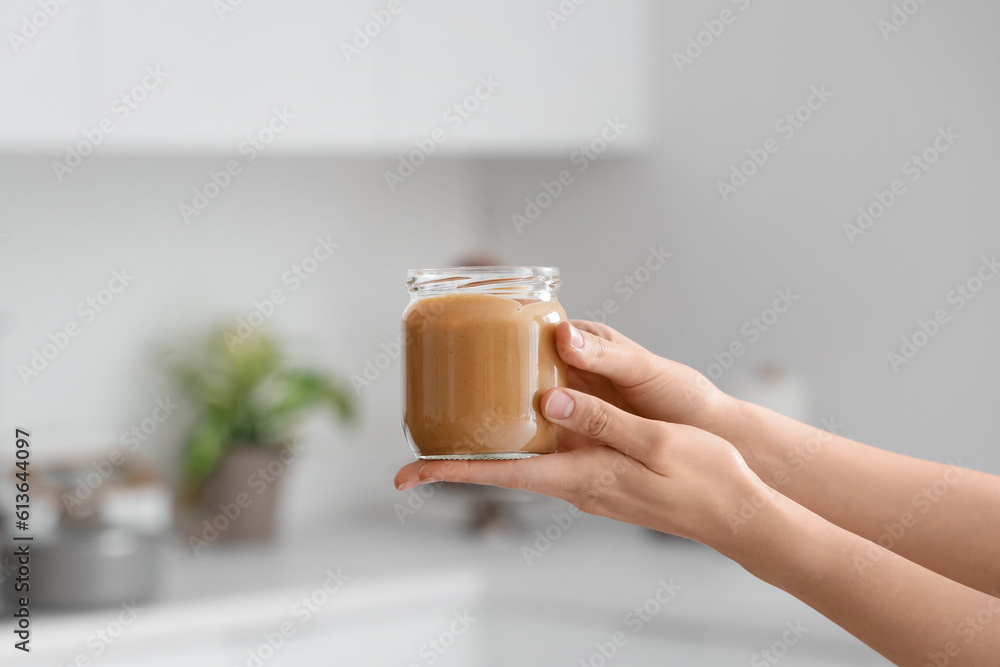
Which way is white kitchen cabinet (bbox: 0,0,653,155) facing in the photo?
toward the camera

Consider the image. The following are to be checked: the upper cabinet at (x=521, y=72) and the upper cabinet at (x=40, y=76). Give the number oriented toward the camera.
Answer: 2

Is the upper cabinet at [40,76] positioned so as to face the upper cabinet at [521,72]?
no
